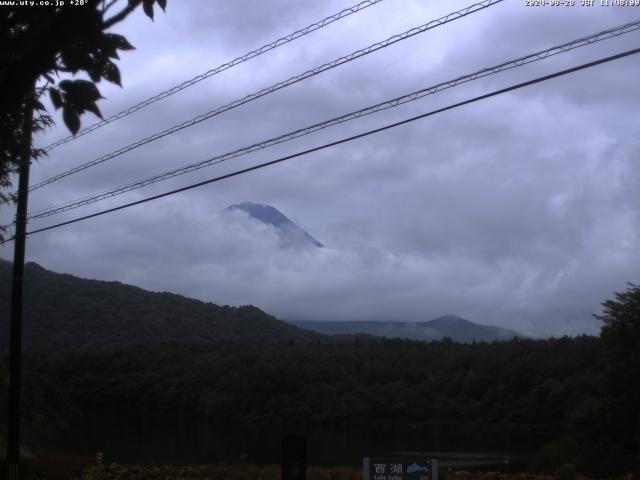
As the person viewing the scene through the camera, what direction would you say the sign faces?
facing the viewer

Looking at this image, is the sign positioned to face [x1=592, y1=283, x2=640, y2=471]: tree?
no
